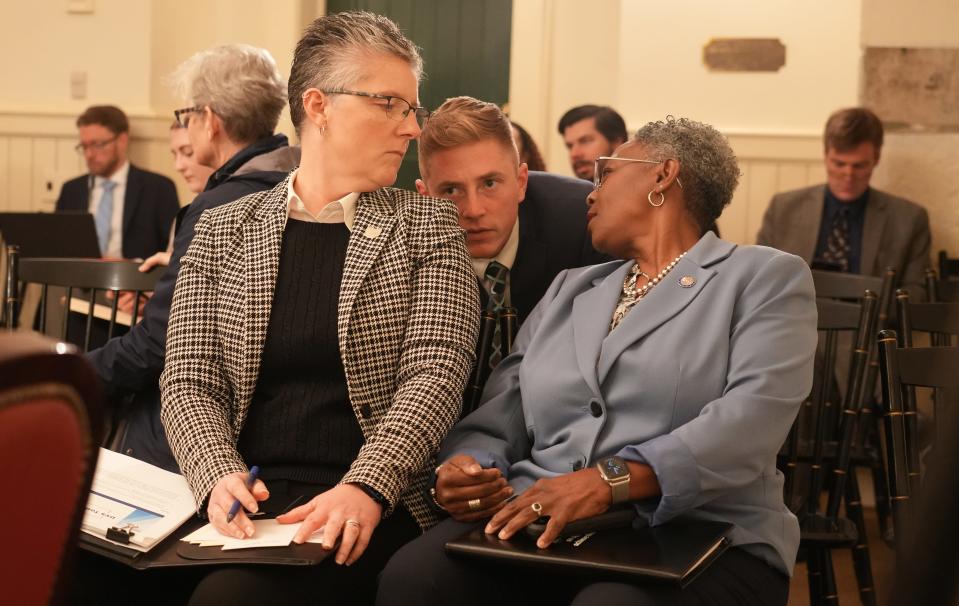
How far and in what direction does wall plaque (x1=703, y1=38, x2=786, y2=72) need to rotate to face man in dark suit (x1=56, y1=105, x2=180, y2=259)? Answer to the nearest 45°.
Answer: approximately 90° to its right

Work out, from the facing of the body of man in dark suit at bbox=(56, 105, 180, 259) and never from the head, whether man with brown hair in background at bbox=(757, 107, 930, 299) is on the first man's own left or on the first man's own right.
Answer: on the first man's own left

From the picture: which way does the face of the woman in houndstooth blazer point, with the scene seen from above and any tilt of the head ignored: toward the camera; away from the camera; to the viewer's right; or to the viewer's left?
to the viewer's right

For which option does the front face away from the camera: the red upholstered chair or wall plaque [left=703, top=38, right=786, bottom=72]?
the red upholstered chair

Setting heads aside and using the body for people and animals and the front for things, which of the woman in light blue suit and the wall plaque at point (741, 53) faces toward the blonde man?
the wall plaque

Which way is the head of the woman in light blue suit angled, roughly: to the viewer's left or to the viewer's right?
to the viewer's left

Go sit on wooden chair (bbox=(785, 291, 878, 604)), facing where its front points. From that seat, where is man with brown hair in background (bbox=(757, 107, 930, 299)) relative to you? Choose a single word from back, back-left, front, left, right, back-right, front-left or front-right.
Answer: back-right

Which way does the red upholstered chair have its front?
away from the camera

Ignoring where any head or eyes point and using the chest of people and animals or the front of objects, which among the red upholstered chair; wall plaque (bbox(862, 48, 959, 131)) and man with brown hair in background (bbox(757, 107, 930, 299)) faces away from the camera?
the red upholstered chair

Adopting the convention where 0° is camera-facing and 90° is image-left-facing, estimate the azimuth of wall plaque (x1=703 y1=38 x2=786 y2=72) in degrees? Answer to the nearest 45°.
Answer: approximately 0°

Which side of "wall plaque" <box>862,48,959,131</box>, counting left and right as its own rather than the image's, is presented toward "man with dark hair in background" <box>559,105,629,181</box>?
right
